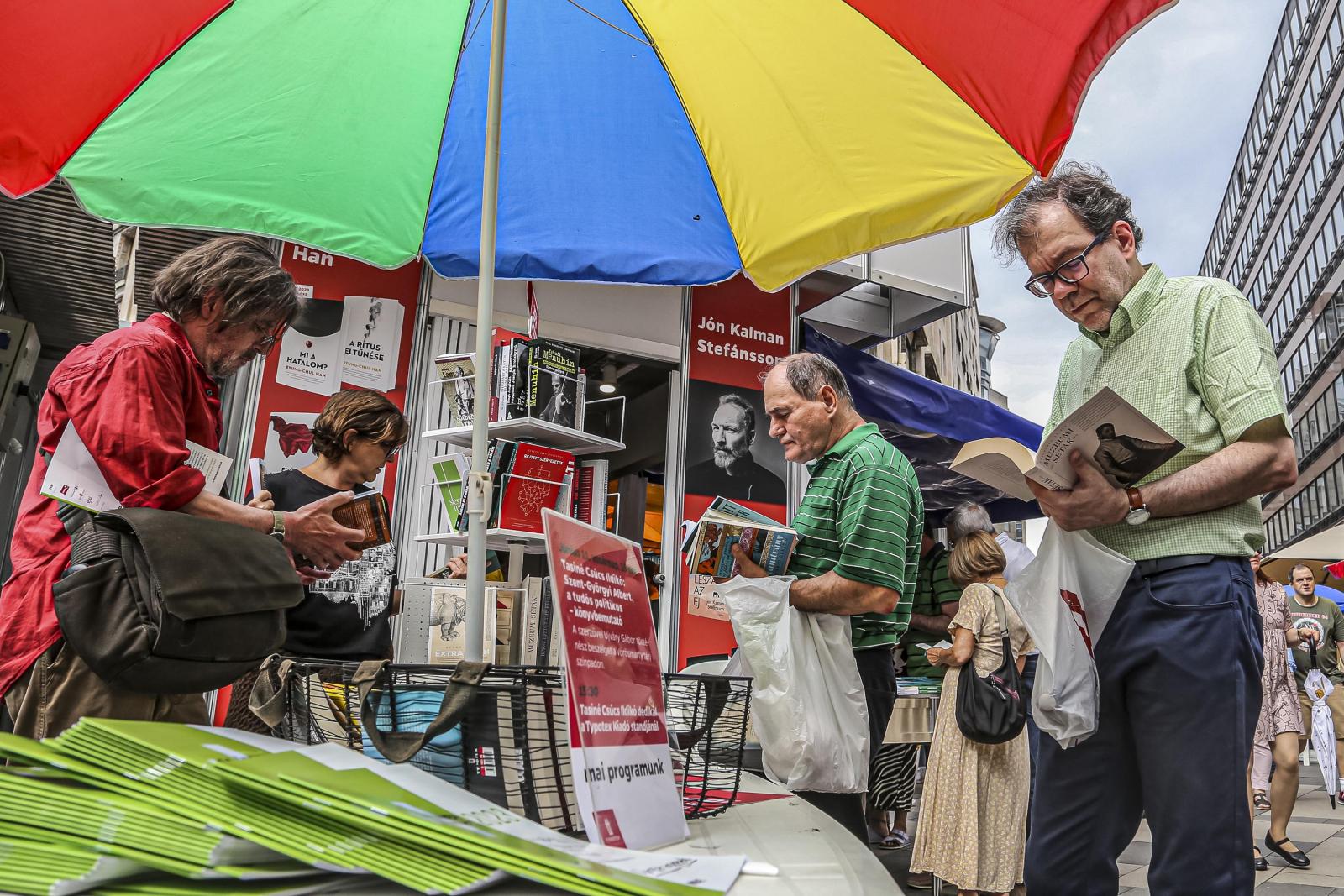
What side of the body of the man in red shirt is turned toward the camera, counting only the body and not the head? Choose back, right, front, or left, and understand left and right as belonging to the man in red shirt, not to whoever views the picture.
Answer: right

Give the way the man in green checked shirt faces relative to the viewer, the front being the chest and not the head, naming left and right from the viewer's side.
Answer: facing the viewer and to the left of the viewer

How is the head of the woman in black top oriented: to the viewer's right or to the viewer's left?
to the viewer's right

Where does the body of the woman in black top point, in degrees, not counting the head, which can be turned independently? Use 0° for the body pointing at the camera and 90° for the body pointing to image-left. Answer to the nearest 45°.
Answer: approximately 315°

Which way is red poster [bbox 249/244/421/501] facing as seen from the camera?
toward the camera

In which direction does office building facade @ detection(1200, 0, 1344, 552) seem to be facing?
to the viewer's left

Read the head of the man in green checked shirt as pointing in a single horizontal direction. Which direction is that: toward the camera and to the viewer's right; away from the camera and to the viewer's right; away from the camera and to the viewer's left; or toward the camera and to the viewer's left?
toward the camera and to the viewer's left

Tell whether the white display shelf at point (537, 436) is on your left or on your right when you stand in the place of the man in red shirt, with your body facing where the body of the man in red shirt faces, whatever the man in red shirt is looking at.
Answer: on your left

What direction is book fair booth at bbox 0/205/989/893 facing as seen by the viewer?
toward the camera

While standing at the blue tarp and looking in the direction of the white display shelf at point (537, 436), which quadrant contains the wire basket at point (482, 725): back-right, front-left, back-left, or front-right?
front-left

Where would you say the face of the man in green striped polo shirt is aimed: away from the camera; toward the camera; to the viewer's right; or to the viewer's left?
to the viewer's left

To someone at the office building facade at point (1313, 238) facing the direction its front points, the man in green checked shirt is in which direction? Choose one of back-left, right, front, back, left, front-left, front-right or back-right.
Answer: left

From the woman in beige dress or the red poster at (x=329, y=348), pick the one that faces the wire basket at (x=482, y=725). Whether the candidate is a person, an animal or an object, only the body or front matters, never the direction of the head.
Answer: the red poster

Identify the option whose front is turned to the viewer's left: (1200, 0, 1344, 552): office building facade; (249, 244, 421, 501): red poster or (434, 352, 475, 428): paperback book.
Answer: the office building facade

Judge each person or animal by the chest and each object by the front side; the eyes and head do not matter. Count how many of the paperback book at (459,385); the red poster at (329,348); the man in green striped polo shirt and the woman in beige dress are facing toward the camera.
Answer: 2

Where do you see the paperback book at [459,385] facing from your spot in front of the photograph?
facing the viewer

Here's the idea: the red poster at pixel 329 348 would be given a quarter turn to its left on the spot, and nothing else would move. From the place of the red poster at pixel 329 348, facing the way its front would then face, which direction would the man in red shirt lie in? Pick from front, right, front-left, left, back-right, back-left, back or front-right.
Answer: right

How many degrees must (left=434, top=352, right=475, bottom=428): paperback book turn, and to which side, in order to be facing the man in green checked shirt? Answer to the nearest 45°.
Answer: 0° — it already faces them
